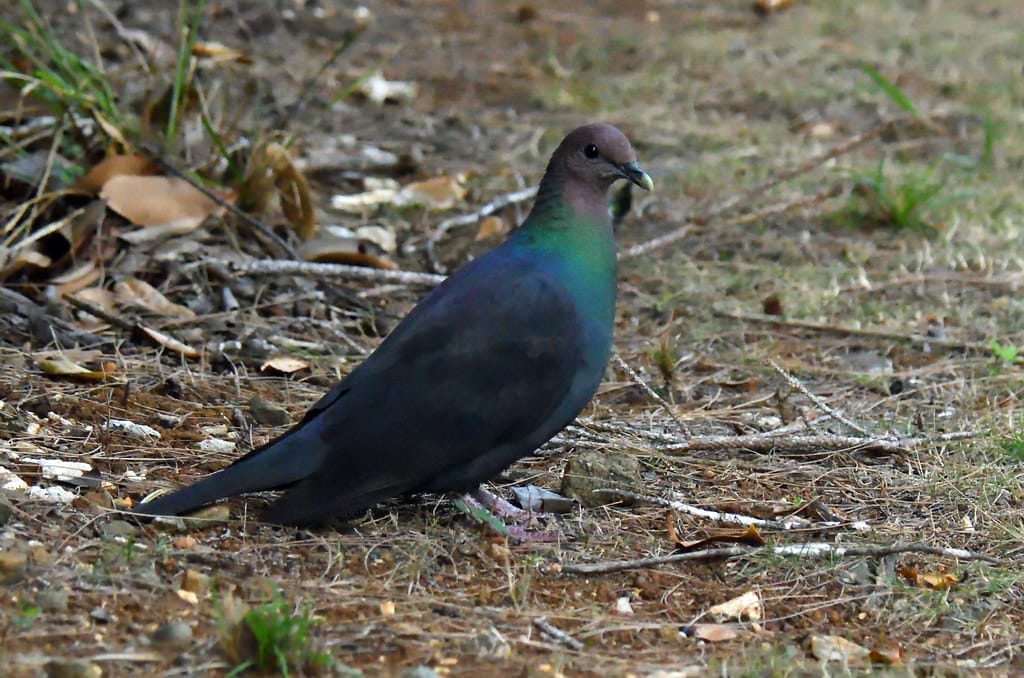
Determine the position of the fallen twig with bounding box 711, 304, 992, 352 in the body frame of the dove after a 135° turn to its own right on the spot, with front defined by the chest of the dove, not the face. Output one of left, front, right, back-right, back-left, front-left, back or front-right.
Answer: back

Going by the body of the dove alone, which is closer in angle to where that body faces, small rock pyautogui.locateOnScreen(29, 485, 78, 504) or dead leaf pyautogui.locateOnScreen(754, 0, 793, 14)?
the dead leaf

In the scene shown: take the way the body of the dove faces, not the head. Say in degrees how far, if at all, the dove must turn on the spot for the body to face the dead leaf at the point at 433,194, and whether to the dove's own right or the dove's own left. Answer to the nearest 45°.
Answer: approximately 90° to the dove's own left

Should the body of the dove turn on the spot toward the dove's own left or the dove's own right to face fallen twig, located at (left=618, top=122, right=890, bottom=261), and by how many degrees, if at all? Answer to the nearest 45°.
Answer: approximately 45° to the dove's own left

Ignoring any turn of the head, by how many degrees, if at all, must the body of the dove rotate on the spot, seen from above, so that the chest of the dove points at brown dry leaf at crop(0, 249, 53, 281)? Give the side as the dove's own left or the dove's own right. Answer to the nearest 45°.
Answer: approximately 135° to the dove's own left

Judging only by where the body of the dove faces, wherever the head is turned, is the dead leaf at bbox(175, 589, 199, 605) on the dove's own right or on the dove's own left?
on the dove's own right

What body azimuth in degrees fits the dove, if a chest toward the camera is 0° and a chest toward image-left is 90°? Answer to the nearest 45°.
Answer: approximately 270°

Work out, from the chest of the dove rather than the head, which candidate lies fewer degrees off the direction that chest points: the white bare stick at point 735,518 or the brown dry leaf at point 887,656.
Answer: the white bare stick

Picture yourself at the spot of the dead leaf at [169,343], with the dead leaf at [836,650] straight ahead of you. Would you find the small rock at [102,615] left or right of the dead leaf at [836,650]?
right

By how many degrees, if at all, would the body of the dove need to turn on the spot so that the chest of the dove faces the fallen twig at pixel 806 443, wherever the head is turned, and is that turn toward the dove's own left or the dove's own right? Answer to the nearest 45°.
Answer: approximately 45° to the dove's own left

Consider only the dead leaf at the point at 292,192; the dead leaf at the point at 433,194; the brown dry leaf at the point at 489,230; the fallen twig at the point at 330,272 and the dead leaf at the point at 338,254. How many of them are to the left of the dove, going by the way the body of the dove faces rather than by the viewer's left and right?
5

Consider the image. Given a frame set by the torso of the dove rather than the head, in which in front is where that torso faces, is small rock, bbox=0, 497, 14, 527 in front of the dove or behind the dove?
behind

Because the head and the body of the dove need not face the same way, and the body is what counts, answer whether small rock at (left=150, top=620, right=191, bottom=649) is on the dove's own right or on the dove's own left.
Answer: on the dove's own right

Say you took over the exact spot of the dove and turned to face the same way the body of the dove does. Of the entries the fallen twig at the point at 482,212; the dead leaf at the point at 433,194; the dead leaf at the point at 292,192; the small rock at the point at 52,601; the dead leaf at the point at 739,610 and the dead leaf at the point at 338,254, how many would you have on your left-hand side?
4

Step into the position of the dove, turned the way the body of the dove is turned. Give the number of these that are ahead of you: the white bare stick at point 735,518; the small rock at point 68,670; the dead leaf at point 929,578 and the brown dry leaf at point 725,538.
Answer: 3

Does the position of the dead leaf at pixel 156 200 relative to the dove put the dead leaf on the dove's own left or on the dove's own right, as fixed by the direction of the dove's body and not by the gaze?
on the dove's own left

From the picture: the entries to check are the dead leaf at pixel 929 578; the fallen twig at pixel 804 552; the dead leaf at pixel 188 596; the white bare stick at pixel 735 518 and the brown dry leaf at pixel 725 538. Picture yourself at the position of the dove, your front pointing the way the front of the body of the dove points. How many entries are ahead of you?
4

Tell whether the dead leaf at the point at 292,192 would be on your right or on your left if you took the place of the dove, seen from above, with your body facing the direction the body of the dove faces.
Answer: on your left
